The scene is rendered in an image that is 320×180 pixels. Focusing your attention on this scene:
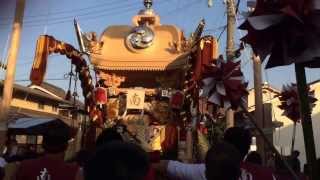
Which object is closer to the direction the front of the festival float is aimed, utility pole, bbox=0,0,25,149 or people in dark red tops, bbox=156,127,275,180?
the people in dark red tops

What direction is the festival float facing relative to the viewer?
toward the camera

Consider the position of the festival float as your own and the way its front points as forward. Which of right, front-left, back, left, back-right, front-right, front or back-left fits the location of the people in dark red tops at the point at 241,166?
front

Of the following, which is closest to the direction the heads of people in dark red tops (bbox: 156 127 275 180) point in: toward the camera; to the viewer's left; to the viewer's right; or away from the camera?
away from the camera

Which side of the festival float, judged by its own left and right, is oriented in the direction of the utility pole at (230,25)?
left

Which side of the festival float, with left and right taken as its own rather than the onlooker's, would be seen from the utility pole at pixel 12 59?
right

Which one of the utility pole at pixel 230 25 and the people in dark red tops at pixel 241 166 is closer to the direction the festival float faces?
the people in dark red tops
